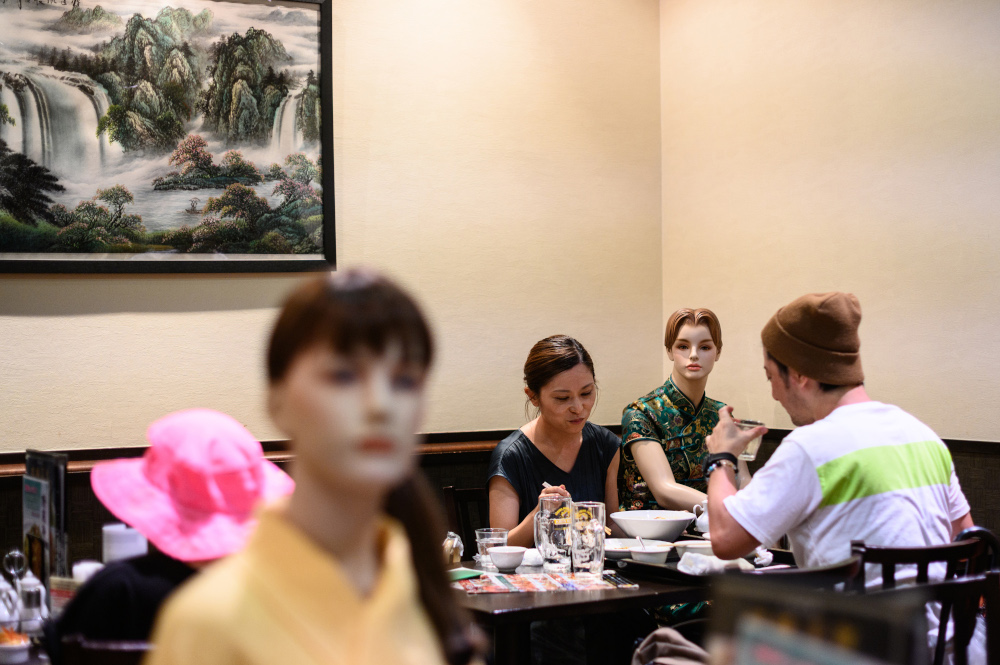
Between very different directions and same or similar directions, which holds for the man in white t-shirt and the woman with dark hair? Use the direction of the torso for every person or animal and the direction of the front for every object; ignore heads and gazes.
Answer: very different directions

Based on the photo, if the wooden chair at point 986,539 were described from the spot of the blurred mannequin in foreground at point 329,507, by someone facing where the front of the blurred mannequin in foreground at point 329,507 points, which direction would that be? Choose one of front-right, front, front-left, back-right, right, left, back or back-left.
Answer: left

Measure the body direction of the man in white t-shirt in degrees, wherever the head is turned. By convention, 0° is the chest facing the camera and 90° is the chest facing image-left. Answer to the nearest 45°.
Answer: approximately 135°

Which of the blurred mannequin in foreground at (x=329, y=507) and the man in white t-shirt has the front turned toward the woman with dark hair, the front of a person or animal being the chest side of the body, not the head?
the man in white t-shirt

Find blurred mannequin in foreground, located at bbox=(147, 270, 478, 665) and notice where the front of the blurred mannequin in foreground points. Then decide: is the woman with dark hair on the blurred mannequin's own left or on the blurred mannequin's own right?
on the blurred mannequin's own left

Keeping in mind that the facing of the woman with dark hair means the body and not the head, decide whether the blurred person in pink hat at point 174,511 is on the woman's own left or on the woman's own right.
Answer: on the woman's own right

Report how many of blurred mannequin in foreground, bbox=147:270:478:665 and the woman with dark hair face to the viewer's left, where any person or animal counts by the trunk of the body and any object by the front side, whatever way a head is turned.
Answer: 0

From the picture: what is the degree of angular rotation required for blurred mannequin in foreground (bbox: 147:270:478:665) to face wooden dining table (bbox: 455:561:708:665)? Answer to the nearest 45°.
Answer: approximately 135° to its left

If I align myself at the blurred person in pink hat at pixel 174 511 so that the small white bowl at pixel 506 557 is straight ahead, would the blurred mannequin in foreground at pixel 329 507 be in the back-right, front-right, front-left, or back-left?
back-right

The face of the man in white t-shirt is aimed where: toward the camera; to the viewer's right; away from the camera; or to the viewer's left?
to the viewer's left

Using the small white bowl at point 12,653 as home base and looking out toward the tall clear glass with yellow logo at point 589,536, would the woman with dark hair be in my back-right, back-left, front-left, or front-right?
front-left
